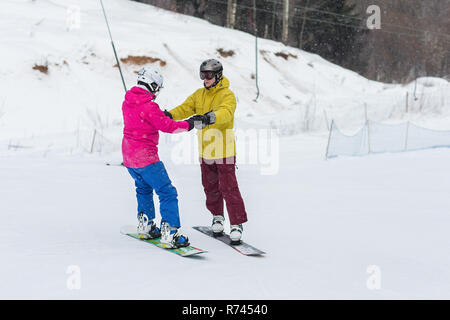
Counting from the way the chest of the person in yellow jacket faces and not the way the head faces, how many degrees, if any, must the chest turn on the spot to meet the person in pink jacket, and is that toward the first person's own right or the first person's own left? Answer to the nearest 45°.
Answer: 0° — they already face them

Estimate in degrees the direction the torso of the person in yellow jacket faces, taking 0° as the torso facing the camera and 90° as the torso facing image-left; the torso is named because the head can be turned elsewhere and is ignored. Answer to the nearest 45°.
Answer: approximately 45°

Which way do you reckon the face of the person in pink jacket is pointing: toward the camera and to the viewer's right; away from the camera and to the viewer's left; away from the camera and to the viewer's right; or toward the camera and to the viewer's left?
away from the camera and to the viewer's right
